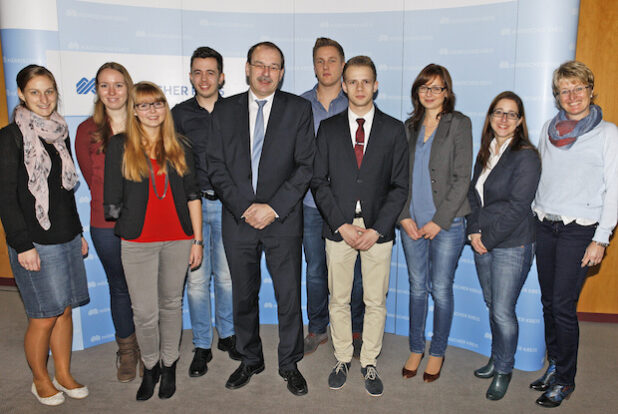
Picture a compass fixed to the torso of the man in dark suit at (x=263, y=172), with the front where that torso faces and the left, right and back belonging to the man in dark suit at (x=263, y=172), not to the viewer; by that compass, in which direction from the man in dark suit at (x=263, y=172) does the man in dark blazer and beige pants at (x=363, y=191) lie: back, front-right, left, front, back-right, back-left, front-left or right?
left

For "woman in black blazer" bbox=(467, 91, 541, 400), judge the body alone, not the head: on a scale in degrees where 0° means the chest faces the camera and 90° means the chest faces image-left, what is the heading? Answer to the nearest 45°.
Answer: approximately 45°

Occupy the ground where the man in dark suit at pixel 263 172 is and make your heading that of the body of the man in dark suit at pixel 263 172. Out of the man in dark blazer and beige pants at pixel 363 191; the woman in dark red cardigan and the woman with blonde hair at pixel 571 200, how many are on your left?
2

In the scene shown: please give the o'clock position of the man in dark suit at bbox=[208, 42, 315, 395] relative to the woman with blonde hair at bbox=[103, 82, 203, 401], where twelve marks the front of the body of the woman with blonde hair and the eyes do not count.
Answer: The man in dark suit is roughly at 9 o'clock from the woman with blonde hair.

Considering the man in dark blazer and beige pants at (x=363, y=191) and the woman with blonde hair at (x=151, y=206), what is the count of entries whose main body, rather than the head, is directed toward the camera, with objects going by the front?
2

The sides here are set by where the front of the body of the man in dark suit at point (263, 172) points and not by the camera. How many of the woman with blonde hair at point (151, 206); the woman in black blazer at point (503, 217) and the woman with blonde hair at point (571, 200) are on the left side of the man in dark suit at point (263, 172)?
2

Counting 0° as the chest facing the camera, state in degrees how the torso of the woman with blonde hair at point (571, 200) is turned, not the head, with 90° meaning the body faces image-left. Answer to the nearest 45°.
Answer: approximately 45°

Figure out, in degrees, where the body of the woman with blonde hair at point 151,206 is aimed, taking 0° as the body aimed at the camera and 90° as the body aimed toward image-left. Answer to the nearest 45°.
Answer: approximately 0°

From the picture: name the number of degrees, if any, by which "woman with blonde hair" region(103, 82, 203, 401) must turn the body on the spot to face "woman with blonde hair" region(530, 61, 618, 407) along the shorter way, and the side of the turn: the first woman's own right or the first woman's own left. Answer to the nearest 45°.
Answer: approximately 90° to the first woman's own left

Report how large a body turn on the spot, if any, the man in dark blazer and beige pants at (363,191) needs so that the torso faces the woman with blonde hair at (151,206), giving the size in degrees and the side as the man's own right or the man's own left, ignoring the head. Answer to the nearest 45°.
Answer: approximately 90° to the man's own right

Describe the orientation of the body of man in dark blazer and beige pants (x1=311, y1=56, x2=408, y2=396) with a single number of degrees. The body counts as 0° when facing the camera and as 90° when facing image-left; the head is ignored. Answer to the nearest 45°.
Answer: approximately 0°
